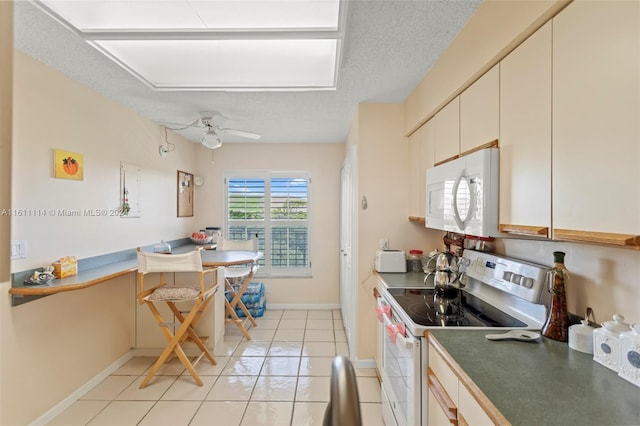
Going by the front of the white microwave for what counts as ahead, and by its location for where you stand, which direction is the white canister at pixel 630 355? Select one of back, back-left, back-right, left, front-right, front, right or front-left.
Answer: left

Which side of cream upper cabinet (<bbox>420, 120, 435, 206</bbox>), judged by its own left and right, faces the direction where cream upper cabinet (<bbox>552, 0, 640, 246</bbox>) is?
left

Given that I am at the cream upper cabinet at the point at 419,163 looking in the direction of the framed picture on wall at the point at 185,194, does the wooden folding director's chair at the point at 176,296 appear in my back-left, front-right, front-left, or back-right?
front-left

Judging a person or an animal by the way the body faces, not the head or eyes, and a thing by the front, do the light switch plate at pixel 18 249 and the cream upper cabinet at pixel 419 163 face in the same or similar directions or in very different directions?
very different directions

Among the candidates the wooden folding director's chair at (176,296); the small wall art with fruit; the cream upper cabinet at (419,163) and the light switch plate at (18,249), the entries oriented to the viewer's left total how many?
1

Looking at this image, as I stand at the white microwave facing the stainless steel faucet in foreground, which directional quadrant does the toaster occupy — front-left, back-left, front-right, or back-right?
back-right

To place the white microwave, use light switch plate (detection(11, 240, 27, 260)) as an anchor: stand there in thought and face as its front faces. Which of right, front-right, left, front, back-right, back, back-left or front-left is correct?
front

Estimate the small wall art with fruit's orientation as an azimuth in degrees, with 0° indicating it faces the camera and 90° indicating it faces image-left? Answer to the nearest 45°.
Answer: approximately 315°

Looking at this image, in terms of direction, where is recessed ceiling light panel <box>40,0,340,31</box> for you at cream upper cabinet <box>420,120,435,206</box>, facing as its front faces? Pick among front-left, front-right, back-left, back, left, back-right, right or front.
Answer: front-left

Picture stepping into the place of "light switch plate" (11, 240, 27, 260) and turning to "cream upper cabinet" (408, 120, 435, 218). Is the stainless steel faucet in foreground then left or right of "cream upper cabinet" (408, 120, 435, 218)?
right

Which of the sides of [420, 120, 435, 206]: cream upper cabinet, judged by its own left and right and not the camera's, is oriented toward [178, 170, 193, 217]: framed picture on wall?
front

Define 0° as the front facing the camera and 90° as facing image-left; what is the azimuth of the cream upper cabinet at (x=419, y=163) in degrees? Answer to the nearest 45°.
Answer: approximately 90°

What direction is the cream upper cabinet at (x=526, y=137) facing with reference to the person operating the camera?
facing the viewer and to the left of the viewer
